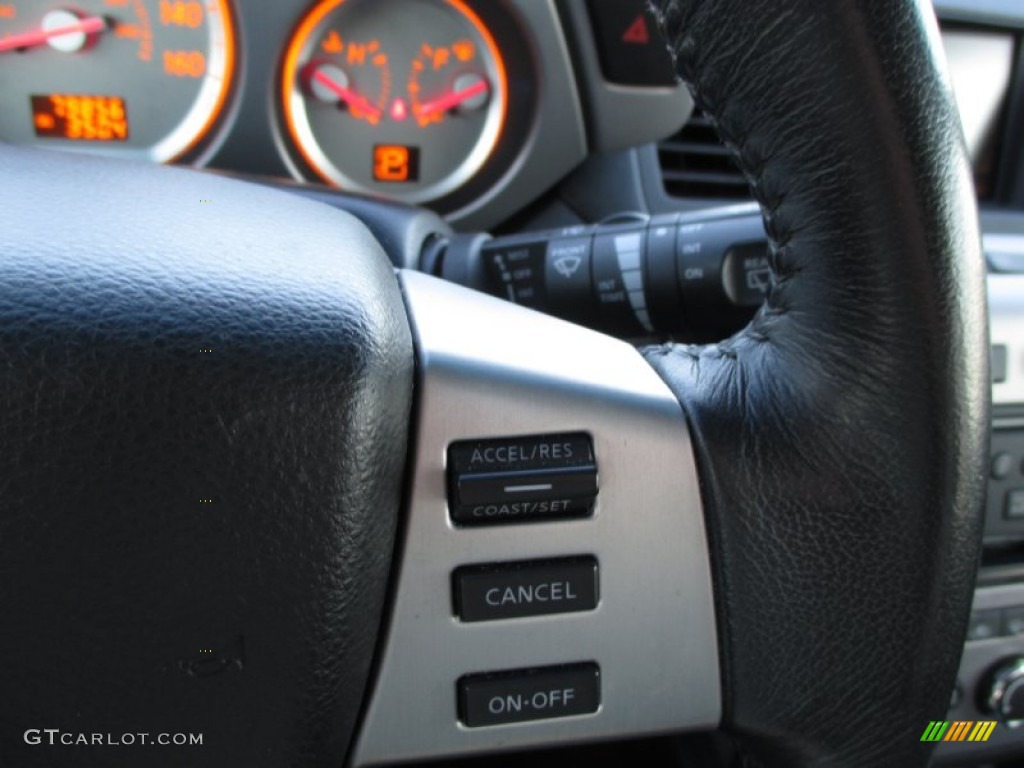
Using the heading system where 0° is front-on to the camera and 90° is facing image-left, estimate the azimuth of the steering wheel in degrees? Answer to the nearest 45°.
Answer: approximately 0°
